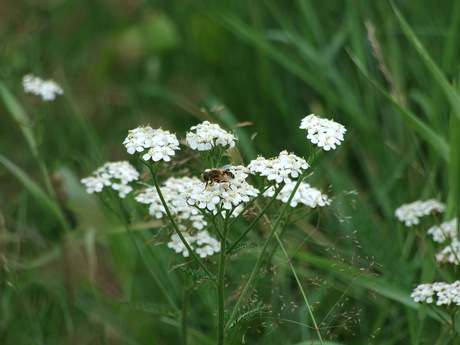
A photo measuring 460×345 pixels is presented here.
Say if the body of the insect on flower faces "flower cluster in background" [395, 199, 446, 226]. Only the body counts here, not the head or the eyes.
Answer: no

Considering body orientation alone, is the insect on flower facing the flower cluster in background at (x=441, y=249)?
no

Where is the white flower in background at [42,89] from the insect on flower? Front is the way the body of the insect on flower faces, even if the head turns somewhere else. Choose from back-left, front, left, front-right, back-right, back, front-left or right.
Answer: front-right

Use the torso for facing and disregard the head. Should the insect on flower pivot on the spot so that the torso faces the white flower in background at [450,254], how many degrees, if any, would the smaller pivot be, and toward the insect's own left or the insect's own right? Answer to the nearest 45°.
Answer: approximately 135° to the insect's own right

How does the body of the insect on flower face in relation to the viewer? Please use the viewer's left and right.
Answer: facing to the left of the viewer

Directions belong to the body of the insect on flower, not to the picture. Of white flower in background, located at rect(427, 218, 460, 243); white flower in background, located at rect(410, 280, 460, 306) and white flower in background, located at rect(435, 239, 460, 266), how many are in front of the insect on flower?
0
